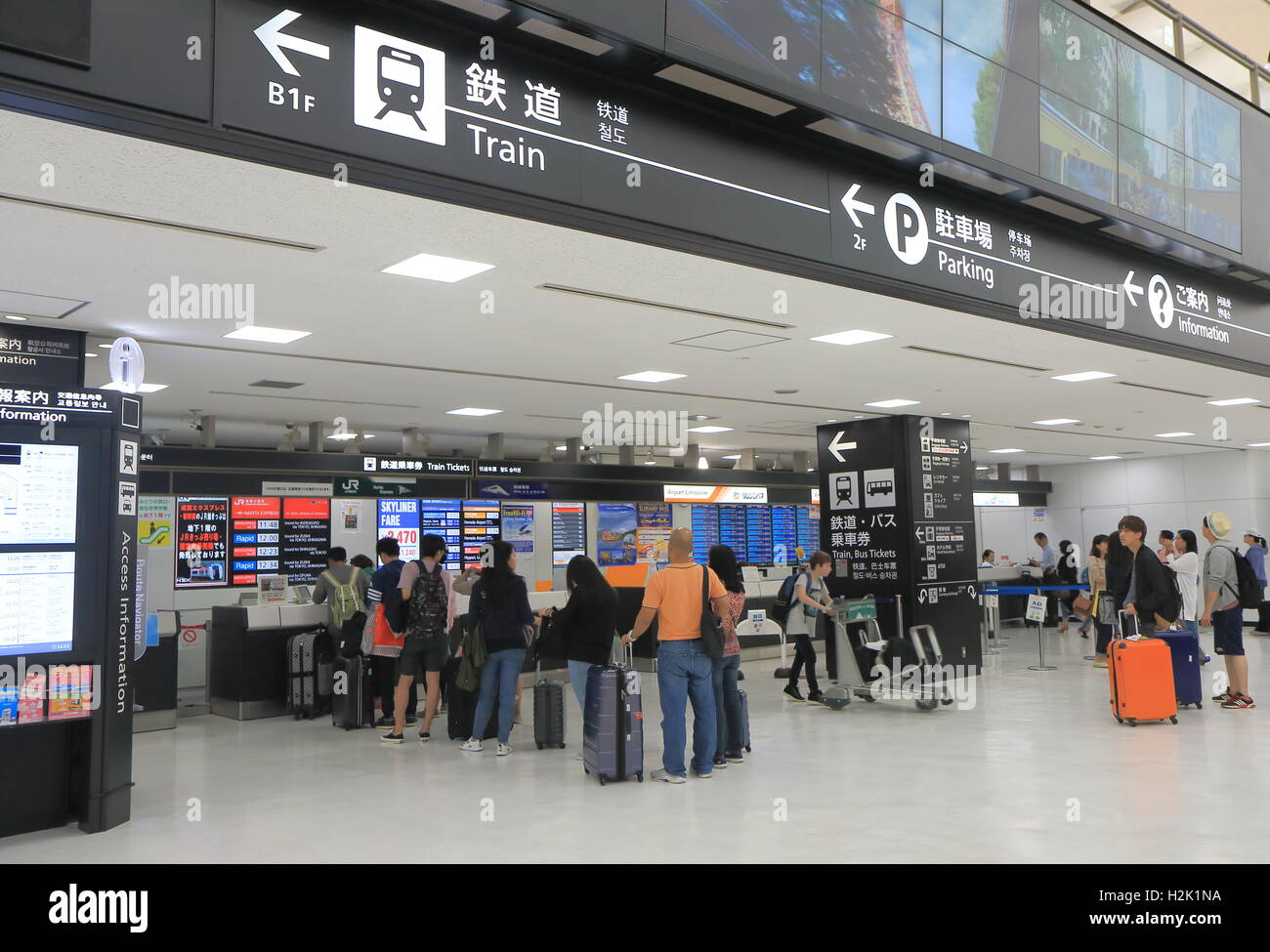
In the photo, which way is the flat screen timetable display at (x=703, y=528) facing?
toward the camera

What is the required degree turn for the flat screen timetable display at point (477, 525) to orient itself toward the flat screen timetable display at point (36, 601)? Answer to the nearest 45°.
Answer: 0° — it already faces it

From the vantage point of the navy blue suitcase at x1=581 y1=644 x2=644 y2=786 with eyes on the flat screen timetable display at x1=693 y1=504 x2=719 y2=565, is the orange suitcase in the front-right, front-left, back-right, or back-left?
front-right

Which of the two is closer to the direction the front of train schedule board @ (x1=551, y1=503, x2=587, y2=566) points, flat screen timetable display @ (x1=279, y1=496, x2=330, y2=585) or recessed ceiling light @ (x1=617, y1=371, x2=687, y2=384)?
the recessed ceiling light

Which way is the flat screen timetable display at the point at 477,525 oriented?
toward the camera

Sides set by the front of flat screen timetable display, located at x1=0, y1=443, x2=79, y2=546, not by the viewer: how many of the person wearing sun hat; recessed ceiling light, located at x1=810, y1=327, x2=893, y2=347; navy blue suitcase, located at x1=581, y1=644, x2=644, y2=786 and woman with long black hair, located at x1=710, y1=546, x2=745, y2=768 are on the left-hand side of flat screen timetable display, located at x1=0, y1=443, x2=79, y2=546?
4

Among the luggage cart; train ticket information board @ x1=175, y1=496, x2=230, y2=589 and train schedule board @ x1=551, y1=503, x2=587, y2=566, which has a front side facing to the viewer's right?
the luggage cart

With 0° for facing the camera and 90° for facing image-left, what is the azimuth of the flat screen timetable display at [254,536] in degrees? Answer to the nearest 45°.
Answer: approximately 0°

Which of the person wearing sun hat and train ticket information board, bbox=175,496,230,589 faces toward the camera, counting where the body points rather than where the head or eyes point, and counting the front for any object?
the train ticket information board

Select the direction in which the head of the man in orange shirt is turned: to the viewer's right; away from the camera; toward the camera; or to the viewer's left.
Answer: away from the camera

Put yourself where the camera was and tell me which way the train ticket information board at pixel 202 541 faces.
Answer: facing the viewer

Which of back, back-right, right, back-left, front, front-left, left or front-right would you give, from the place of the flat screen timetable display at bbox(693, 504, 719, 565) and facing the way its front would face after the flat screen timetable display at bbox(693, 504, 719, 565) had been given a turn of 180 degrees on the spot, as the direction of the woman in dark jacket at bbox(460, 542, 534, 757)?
back

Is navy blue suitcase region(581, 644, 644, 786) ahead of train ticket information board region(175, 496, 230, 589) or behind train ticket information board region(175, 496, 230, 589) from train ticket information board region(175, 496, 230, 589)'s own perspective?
ahead
